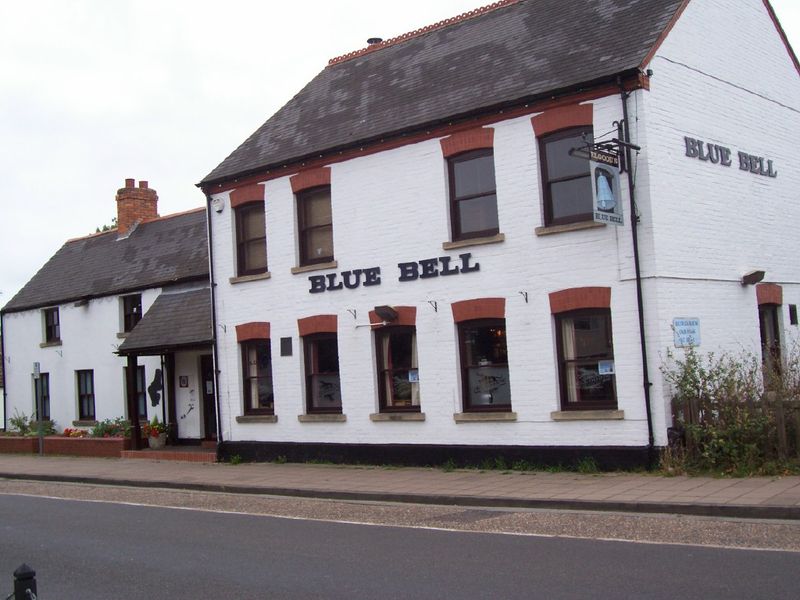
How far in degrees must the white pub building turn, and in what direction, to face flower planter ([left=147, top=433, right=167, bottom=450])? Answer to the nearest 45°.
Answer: approximately 90° to its right

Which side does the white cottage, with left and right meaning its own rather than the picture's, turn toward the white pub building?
left

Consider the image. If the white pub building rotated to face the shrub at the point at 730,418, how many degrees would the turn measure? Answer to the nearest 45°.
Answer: approximately 90° to its left

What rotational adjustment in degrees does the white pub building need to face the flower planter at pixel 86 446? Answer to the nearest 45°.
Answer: approximately 90° to its right

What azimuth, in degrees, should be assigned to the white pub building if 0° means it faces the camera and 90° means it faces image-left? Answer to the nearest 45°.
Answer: approximately 45°

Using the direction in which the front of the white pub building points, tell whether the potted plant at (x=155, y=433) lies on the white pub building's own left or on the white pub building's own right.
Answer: on the white pub building's own right

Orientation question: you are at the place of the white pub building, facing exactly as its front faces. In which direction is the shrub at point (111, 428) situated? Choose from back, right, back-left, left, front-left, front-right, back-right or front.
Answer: right

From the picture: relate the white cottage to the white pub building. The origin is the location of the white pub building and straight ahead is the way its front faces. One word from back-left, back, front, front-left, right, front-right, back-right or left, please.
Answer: right

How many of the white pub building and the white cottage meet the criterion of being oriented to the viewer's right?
0

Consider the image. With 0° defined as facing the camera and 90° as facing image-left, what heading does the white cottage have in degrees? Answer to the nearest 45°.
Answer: approximately 45°
